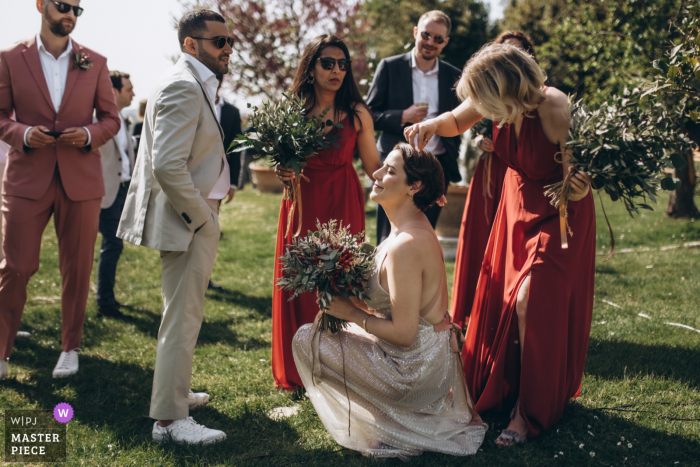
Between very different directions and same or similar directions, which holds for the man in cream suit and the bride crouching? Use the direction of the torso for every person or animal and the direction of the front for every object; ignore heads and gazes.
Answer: very different directions

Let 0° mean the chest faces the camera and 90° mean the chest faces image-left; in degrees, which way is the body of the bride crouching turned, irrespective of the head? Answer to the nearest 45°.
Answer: approximately 90°

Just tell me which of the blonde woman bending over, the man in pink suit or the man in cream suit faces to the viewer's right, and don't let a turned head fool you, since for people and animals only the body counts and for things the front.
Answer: the man in cream suit

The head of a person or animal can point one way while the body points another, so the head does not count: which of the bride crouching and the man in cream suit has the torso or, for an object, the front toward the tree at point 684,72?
the man in cream suit

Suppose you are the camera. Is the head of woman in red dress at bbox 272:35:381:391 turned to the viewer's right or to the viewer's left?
to the viewer's right

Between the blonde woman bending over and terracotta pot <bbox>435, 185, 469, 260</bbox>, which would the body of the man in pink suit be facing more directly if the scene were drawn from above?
the blonde woman bending over

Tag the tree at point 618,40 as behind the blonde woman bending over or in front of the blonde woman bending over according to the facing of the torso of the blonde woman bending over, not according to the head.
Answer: behind

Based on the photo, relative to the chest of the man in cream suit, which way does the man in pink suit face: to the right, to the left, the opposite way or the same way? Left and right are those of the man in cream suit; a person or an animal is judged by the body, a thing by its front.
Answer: to the right

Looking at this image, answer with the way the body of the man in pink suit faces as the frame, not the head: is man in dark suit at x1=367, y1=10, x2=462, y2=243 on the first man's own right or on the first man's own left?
on the first man's own left

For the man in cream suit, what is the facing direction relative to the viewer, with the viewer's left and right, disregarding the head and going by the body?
facing to the right of the viewer

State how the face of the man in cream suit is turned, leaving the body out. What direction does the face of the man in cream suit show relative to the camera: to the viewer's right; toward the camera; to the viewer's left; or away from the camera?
to the viewer's right

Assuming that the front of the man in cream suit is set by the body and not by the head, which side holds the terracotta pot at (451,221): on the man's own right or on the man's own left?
on the man's own left

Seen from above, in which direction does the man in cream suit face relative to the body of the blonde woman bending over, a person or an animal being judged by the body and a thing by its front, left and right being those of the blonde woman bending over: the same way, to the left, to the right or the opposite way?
the opposite way
